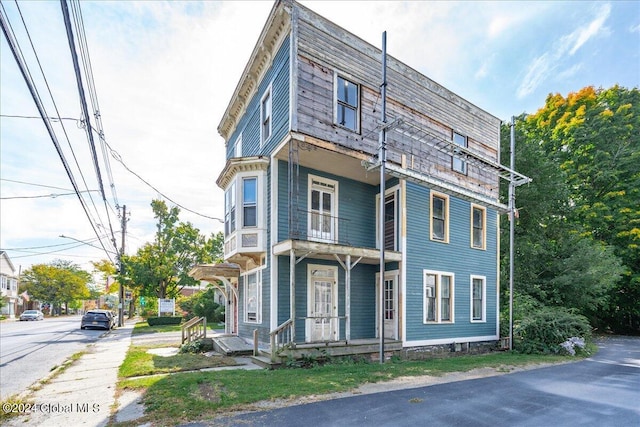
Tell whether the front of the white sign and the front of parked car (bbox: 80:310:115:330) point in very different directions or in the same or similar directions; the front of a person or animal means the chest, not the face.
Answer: very different directions

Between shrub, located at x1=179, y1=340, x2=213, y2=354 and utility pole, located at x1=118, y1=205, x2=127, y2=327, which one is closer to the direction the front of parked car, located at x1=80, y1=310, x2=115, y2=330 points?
the utility pole

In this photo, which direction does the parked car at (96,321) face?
away from the camera

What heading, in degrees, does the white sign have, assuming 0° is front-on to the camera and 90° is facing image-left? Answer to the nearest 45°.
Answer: approximately 0°

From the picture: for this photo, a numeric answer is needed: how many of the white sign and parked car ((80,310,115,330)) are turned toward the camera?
1

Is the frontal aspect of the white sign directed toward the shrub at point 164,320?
yes

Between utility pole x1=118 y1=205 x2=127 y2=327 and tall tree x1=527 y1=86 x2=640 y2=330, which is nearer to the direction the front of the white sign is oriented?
the tall tree

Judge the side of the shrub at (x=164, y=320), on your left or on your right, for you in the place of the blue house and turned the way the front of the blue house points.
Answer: on your right

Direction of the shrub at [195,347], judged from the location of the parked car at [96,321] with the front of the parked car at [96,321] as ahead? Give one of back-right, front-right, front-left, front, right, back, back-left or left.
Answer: back

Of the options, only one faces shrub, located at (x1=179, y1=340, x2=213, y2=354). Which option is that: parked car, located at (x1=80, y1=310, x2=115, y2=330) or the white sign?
the white sign

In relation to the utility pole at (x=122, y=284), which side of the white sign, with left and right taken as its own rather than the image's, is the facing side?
right

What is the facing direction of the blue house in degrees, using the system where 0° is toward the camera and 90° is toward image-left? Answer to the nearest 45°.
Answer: approximately 45°
